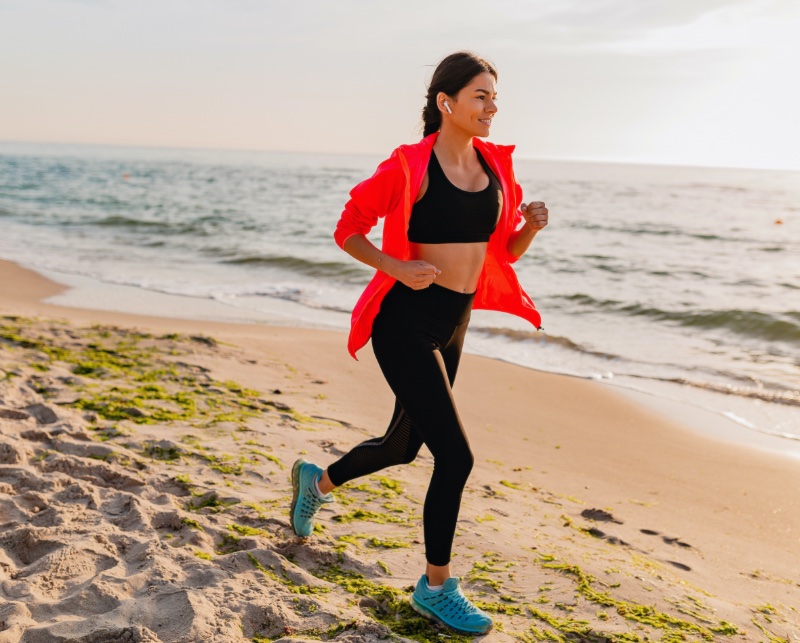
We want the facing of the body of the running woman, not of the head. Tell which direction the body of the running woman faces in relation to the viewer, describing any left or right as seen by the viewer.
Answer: facing the viewer and to the right of the viewer
